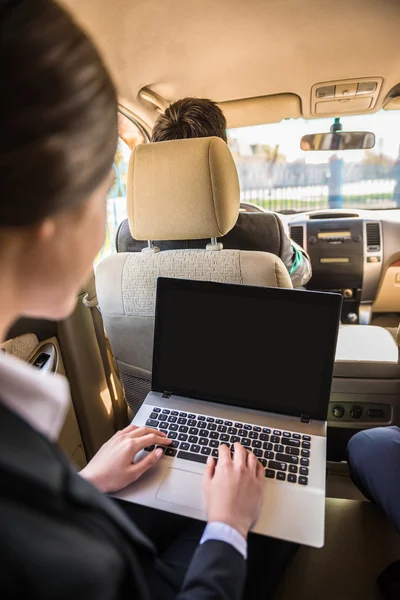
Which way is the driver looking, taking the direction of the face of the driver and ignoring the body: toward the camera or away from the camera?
away from the camera

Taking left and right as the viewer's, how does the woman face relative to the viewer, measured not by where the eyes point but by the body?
facing away from the viewer and to the right of the viewer

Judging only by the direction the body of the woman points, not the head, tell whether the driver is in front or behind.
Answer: in front

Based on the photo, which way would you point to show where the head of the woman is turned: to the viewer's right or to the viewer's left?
to the viewer's right

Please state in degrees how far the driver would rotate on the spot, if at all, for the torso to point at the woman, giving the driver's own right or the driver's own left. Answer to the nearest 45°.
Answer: approximately 180°

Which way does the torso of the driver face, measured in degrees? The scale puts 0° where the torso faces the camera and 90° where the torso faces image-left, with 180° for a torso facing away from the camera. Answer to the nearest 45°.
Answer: approximately 180°
